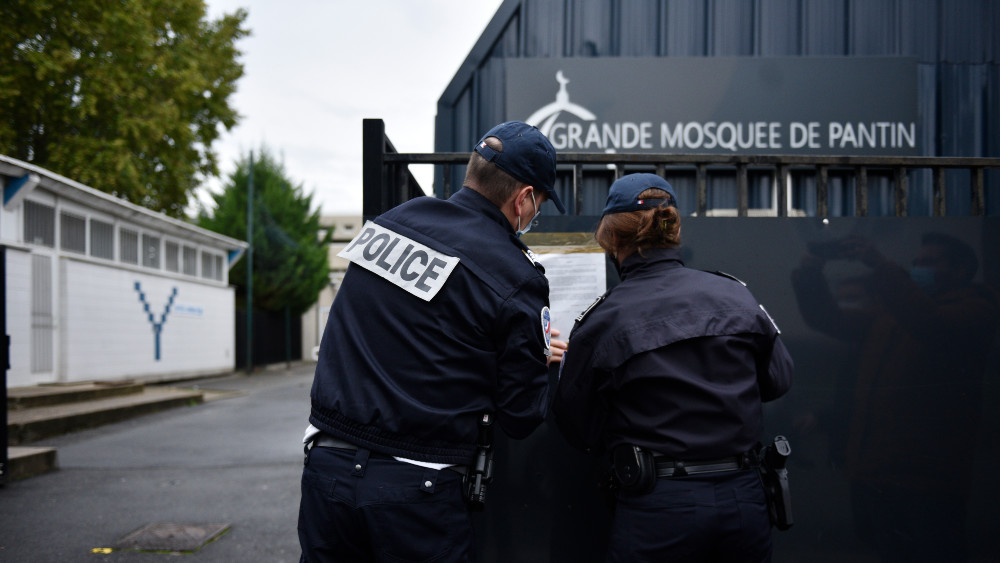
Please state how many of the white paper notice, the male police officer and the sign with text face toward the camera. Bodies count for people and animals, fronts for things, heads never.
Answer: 2

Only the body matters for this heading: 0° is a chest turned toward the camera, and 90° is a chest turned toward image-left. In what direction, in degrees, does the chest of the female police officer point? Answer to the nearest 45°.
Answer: approximately 180°

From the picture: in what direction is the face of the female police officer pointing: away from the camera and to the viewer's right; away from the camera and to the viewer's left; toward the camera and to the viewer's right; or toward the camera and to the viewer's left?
away from the camera and to the viewer's left

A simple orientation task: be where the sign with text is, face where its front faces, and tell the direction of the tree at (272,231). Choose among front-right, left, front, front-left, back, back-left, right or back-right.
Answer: back-right

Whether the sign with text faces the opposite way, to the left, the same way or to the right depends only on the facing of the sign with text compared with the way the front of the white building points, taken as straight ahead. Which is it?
to the right

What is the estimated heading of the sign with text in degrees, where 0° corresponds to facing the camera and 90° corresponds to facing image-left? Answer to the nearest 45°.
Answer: approximately 0°

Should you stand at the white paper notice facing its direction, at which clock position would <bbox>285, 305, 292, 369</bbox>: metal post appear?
The metal post is roughly at 5 o'clock from the white paper notice.

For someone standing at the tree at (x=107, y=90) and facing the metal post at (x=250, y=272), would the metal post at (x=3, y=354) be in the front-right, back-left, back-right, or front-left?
back-right

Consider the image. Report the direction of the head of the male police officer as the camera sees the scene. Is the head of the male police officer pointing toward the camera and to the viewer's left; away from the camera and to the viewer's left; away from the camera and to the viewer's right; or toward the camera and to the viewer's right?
away from the camera and to the viewer's right

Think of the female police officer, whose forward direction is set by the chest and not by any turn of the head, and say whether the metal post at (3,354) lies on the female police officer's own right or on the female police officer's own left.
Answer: on the female police officer's own left

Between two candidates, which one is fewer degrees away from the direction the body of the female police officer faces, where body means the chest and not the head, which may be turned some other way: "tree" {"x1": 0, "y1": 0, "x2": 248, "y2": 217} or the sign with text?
the sign with text

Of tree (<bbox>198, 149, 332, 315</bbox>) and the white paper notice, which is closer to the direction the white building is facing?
the white paper notice

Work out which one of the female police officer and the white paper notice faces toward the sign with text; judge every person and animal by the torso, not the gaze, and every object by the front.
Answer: the female police officer

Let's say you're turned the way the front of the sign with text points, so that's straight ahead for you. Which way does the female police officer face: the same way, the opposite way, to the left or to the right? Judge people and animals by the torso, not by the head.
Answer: the opposite way

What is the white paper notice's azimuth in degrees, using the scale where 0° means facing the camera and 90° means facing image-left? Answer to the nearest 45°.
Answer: approximately 0°
